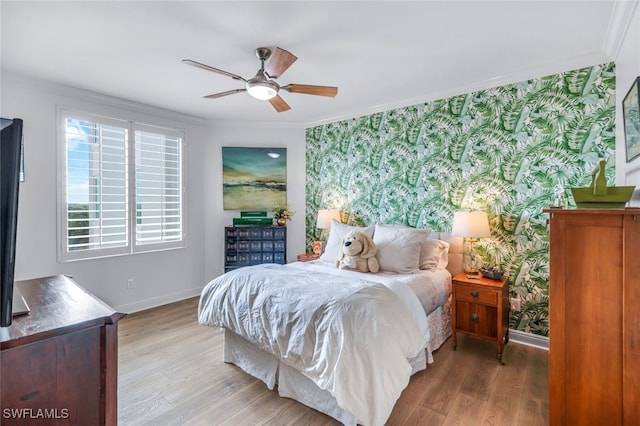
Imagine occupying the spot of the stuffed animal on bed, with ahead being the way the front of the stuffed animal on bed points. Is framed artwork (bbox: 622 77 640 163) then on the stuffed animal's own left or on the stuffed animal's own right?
on the stuffed animal's own left

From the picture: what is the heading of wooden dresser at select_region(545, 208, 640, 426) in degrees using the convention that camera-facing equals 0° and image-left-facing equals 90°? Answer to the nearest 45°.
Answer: approximately 90°

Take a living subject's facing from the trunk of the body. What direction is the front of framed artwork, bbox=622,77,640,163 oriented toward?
to the viewer's left

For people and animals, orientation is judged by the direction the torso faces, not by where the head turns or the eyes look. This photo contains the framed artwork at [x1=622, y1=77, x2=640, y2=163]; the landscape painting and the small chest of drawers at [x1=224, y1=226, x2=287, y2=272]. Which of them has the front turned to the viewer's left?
the framed artwork

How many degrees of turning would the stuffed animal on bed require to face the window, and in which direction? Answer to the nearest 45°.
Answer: approximately 45° to its right

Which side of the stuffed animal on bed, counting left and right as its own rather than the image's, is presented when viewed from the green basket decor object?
left

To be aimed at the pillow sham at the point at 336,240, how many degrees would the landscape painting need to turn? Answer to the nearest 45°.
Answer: approximately 45° to its left

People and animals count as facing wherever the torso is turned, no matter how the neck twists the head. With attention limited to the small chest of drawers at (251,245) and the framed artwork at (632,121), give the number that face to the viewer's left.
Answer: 1

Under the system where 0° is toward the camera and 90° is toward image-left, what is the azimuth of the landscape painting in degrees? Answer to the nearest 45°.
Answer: approximately 0°
